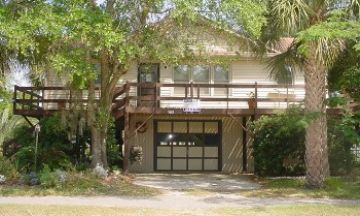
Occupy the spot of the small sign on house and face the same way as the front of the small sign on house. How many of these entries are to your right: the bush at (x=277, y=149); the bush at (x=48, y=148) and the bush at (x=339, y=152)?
1

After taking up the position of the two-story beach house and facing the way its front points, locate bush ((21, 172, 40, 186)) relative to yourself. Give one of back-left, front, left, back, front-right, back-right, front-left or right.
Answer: front-right

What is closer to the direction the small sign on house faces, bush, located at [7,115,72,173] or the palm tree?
the palm tree

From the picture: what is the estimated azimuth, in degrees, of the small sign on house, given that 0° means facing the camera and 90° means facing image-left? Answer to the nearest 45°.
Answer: approximately 0°

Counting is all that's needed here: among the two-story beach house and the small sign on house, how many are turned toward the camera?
2

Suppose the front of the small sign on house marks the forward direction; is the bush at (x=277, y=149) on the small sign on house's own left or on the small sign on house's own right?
on the small sign on house's own left

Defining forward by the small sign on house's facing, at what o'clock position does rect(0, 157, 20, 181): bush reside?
The bush is roughly at 2 o'clock from the small sign on house.

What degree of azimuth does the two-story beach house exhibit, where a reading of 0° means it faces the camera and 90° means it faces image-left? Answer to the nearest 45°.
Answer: approximately 0°

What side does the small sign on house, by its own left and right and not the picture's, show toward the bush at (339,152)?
left
